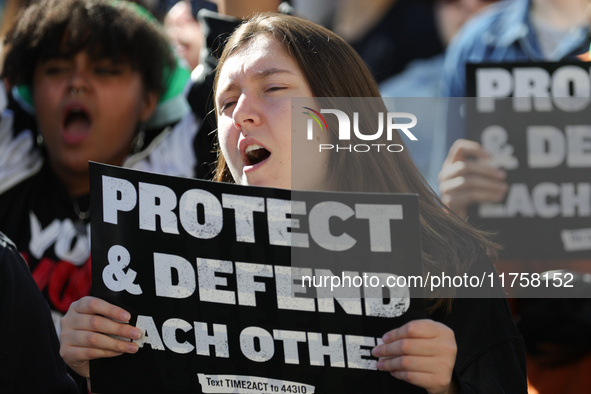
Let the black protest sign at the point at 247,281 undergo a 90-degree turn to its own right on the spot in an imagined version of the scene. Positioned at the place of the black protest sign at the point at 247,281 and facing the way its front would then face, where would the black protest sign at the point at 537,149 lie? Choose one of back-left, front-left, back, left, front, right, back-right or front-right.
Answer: back-right

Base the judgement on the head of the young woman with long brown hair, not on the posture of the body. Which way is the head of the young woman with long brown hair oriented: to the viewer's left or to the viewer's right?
to the viewer's left

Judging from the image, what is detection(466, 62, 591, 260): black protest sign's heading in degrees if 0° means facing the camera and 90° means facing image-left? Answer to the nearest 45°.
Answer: approximately 0°

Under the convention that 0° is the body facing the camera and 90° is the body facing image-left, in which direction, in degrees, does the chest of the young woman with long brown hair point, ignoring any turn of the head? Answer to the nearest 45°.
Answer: approximately 45°

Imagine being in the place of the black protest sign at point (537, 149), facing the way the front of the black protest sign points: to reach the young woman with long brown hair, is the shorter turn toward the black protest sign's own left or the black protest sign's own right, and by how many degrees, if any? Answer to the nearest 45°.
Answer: approximately 45° to the black protest sign's own right

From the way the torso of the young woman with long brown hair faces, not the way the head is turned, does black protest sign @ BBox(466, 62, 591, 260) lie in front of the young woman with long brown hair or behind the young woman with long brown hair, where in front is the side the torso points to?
behind
